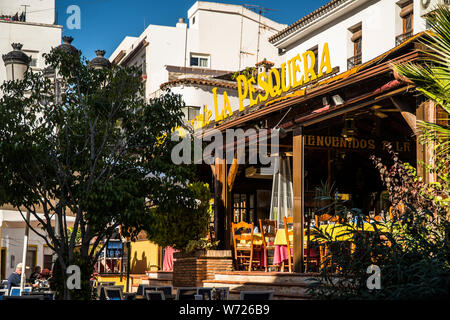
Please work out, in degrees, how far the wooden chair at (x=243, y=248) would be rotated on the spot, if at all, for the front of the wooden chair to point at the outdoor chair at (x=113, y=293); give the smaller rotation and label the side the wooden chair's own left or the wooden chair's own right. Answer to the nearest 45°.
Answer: approximately 180°

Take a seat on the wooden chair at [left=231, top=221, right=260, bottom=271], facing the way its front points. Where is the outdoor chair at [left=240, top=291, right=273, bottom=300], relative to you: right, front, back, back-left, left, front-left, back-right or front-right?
back-right

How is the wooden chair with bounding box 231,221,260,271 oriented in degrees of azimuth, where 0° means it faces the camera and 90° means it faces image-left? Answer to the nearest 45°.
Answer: approximately 225°

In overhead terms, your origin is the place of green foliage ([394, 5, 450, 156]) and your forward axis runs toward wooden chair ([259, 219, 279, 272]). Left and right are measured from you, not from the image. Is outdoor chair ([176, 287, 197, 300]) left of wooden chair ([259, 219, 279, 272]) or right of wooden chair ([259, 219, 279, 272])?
left

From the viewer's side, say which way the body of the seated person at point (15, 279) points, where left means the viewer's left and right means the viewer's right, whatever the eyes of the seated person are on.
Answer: facing to the right of the viewer
